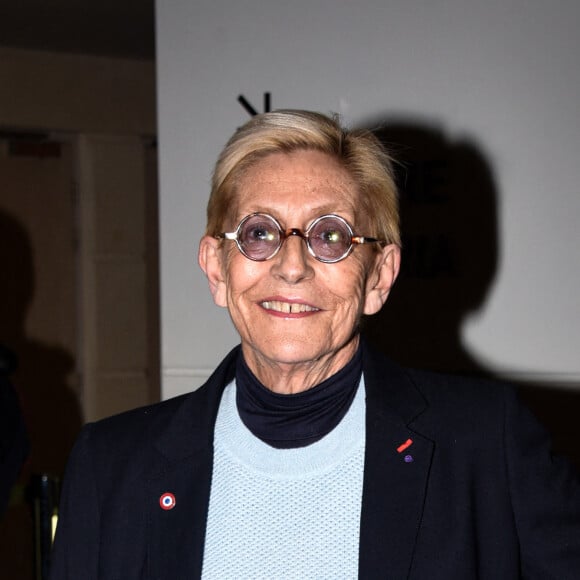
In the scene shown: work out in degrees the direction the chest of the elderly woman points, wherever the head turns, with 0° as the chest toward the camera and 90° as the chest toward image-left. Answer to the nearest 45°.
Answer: approximately 0°
